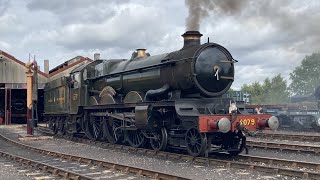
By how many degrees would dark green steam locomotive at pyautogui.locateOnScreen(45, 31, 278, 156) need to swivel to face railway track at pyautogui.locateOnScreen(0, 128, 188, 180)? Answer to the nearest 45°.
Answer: approximately 90° to its right

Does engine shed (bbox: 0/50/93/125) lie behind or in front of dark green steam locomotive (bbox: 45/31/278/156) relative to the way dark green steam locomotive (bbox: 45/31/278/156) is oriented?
behind

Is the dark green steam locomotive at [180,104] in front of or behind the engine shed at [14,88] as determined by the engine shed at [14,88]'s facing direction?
in front

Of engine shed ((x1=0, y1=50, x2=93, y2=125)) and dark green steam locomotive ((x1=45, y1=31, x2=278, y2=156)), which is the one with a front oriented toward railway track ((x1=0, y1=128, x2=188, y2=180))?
the engine shed

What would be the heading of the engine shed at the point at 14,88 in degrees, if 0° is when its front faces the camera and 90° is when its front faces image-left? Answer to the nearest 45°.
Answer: approximately 0°

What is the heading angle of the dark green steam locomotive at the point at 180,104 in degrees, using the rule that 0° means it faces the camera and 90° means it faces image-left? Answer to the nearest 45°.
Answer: approximately 315°

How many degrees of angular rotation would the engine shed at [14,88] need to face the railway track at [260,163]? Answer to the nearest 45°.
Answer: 0° — it already faces it

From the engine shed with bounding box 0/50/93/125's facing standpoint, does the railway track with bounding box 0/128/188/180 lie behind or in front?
in front
